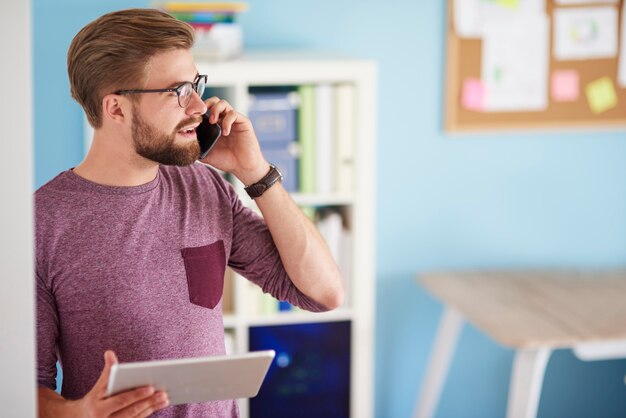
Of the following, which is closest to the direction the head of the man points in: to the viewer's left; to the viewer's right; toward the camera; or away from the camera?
to the viewer's right

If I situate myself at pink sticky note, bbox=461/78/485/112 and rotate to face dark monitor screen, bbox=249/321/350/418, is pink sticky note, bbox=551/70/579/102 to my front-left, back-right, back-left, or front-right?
back-left

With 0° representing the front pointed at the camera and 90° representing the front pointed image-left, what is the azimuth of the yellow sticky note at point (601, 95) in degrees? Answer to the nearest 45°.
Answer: approximately 0°

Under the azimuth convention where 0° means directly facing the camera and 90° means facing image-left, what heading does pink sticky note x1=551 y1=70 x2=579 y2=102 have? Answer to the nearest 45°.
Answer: approximately 0°
